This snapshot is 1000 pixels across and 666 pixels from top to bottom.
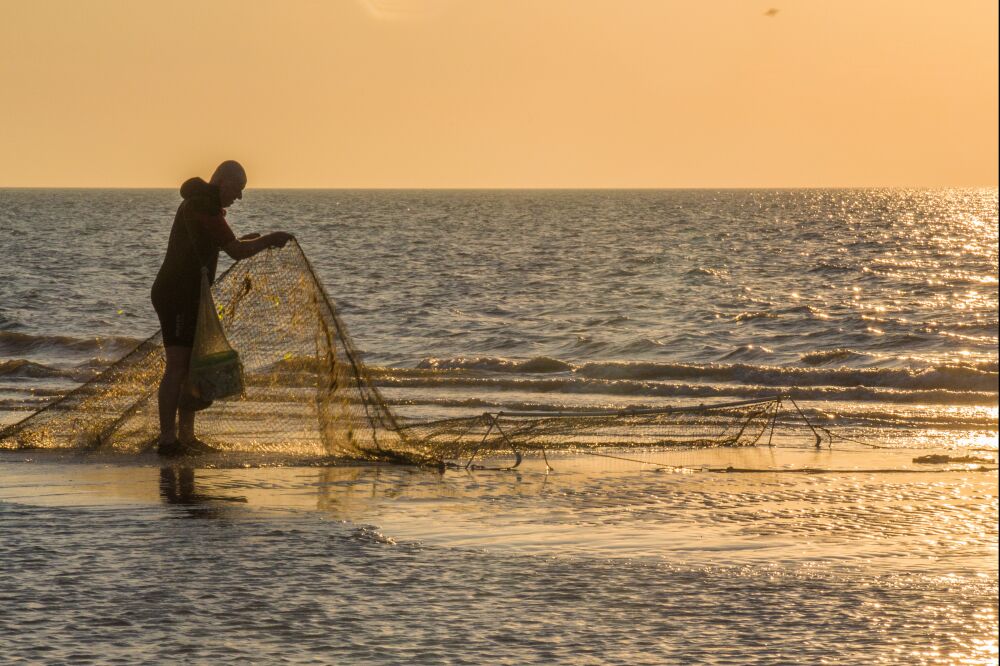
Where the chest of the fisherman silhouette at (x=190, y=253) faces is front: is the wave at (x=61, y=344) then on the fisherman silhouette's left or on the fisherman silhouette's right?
on the fisherman silhouette's left

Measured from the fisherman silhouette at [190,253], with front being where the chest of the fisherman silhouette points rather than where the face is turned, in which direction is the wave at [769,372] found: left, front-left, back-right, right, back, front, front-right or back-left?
front-left

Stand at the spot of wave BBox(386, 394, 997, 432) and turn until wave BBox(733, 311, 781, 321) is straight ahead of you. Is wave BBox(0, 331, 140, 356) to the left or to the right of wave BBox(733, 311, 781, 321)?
left

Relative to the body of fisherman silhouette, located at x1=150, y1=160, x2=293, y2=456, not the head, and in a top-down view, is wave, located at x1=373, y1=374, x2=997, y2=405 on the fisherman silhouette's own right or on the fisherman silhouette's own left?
on the fisherman silhouette's own left

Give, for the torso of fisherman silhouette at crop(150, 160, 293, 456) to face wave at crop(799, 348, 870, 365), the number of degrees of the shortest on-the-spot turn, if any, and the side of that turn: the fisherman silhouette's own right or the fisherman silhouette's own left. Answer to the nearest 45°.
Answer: approximately 45° to the fisherman silhouette's own left

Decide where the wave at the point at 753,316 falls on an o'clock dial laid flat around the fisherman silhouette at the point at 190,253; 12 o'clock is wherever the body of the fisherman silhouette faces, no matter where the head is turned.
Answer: The wave is roughly at 10 o'clock from the fisherman silhouette.

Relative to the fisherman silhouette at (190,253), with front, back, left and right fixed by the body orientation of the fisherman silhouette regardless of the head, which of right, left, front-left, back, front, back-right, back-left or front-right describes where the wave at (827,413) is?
front-left

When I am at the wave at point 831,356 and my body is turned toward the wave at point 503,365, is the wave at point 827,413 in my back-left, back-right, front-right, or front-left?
front-left

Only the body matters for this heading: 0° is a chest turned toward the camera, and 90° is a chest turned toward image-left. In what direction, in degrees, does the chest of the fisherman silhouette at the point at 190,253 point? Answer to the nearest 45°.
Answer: approximately 270°

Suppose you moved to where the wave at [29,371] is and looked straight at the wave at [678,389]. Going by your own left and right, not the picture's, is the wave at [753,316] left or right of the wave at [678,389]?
left
